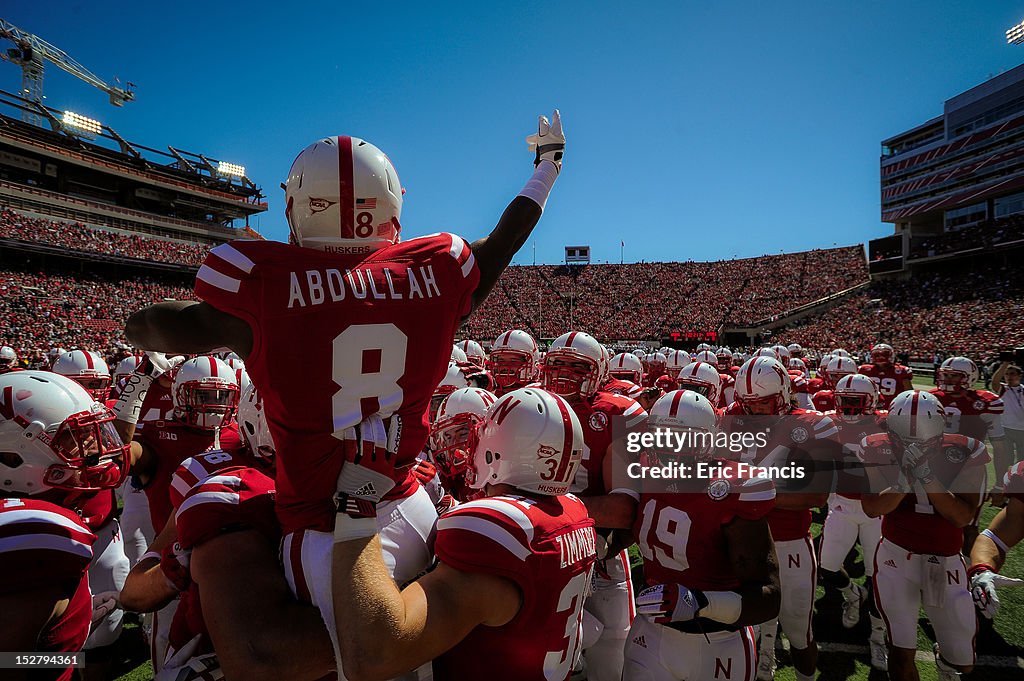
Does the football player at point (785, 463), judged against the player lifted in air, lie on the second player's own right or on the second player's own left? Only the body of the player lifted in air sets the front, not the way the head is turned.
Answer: on the second player's own right

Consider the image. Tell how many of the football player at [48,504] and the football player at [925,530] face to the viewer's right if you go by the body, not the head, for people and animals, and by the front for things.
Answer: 1

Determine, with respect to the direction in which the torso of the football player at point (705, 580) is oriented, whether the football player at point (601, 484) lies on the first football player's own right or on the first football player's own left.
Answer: on the first football player's own right

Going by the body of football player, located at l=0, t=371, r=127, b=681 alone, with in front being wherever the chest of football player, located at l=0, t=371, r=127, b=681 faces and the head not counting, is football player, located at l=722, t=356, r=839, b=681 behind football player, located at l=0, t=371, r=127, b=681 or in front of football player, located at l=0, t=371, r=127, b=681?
in front

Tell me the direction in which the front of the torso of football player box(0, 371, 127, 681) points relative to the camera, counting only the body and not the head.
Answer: to the viewer's right

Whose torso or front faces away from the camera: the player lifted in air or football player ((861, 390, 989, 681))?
the player lifted in air

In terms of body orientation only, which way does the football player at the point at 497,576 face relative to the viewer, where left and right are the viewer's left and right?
facing away from the viewer and to the left of the viewer

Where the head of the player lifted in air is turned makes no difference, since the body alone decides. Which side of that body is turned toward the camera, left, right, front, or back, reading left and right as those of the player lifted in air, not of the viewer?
back

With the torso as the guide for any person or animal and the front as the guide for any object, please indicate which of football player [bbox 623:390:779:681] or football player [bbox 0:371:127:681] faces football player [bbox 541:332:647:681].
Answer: football player [bbox 0:371:127:681]

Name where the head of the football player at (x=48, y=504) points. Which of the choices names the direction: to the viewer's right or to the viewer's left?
to the viewer's right

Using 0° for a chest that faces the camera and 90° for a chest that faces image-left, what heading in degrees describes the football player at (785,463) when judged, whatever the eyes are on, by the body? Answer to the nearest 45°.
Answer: approximately 45°
